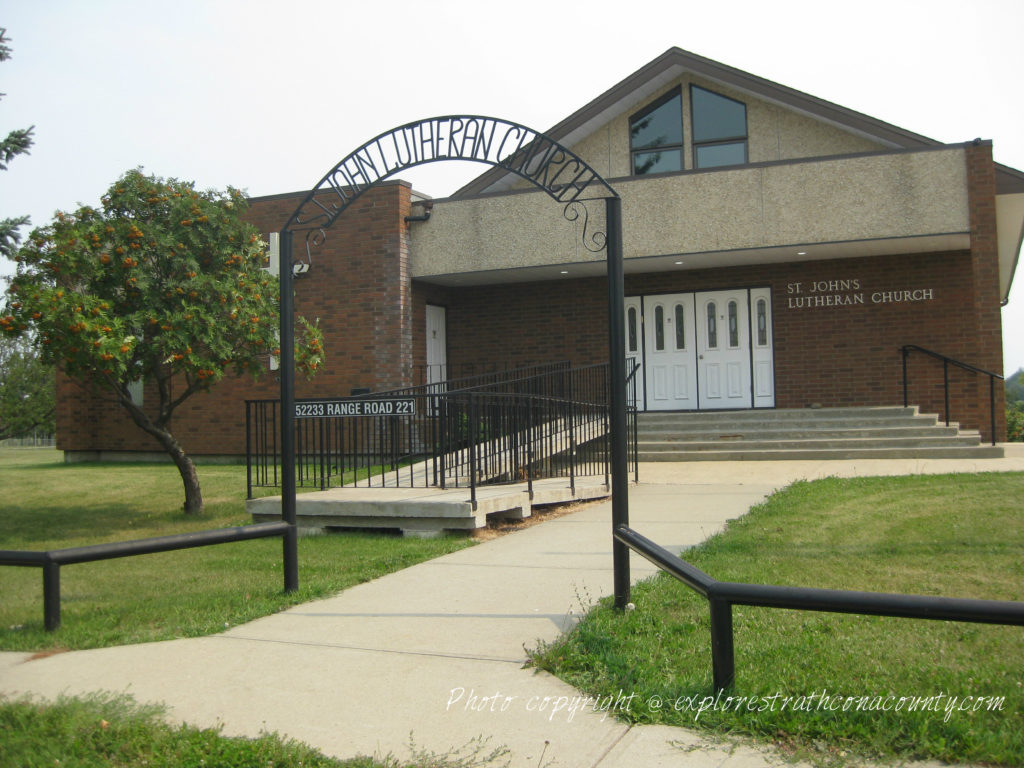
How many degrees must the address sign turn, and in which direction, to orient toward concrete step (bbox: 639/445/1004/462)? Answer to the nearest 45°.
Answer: approximately 135° to its left

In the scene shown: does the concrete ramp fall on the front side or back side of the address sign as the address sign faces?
on the back side

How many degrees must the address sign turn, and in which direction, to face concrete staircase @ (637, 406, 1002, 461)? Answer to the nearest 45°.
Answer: approximately 135° to its left

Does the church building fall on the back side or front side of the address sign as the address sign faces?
on the back side

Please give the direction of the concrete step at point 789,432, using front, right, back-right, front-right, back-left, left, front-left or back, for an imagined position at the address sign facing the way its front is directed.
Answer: back-left

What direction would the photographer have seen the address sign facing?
facing the viewer

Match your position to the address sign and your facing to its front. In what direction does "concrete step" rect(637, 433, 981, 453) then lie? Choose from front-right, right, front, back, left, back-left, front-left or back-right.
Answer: back-left
